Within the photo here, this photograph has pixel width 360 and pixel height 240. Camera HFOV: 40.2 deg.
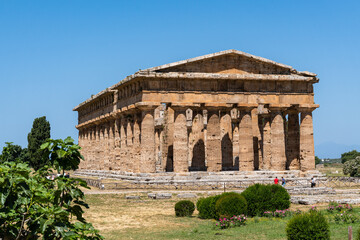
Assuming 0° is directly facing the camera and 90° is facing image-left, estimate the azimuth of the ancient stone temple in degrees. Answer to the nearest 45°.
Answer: approximately 0°

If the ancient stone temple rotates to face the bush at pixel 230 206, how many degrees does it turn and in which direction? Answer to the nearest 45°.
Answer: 0° — it already faces it

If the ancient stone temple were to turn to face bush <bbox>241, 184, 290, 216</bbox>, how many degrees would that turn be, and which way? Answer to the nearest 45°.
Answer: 0° — it already faces it

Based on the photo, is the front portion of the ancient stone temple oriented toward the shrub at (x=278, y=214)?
yes
